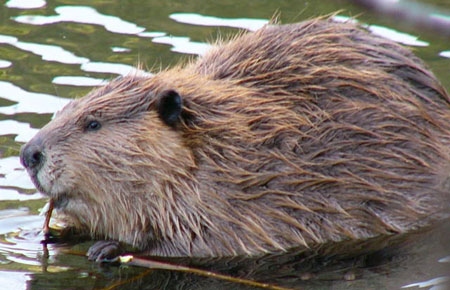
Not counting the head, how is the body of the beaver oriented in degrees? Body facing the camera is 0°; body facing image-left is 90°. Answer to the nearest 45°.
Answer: approximately 90°
